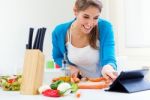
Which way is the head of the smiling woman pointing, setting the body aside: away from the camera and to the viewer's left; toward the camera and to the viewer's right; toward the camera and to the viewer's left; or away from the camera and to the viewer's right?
toward the camera and to the viewer's right

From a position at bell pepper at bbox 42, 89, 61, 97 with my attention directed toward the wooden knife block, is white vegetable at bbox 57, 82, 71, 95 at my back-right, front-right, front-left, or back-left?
back-right

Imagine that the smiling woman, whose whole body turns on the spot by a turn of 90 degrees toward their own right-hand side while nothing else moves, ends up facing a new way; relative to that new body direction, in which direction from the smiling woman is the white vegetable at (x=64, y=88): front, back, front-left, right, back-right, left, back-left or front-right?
left

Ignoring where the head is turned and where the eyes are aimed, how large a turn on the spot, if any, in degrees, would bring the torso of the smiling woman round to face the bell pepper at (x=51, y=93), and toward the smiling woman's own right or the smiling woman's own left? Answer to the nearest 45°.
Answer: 0° — they already face it

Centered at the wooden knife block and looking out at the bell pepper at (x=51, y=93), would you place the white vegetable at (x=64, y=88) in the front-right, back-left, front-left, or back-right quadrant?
front-left

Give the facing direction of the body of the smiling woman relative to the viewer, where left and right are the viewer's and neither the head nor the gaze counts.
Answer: facing the viewer

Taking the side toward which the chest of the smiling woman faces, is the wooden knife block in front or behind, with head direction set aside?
in front
